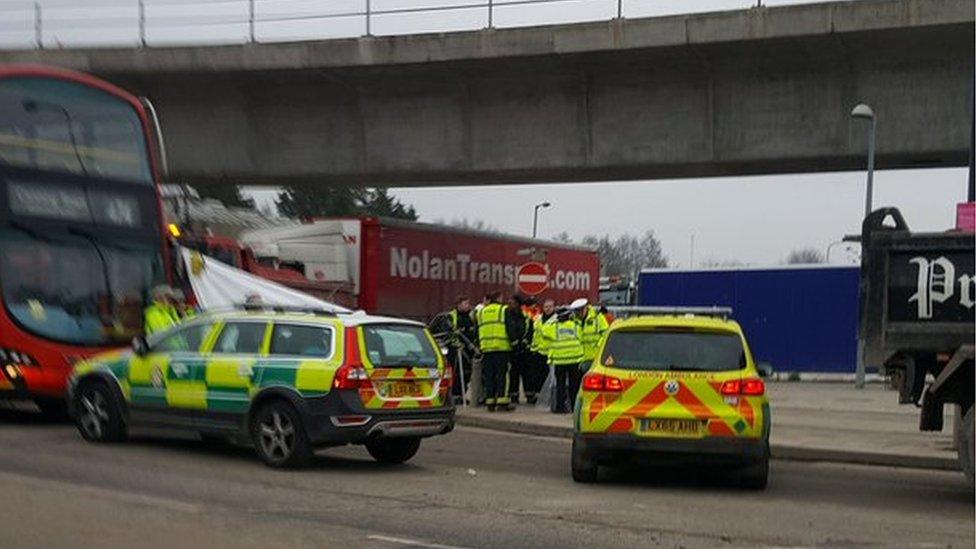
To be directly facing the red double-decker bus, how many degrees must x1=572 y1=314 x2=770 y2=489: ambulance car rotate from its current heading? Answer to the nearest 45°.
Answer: approximately 90° to its left

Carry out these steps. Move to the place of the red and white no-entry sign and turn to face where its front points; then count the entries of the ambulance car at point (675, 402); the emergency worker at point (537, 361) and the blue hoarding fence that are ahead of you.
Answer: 2

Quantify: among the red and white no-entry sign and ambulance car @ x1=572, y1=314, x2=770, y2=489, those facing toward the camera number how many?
1

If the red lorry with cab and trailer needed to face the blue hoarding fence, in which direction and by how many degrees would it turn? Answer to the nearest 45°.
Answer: approximately 180°

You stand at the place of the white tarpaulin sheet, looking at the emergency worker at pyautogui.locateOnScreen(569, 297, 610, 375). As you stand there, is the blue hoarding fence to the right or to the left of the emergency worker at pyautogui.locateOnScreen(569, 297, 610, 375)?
left

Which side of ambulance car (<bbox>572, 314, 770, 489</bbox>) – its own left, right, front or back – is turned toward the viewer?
back

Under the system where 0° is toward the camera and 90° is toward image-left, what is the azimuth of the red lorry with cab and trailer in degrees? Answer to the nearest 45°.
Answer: approximately 45°

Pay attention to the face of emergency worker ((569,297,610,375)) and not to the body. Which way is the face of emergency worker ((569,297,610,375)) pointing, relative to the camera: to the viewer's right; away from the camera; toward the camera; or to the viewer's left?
to the viewer's left

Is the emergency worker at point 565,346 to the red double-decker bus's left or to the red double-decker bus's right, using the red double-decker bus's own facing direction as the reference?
on its left

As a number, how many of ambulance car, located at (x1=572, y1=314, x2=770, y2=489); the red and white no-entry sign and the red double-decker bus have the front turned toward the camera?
2

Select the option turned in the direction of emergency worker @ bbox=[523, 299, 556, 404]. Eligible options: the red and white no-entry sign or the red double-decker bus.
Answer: the red and white no-entry sign
